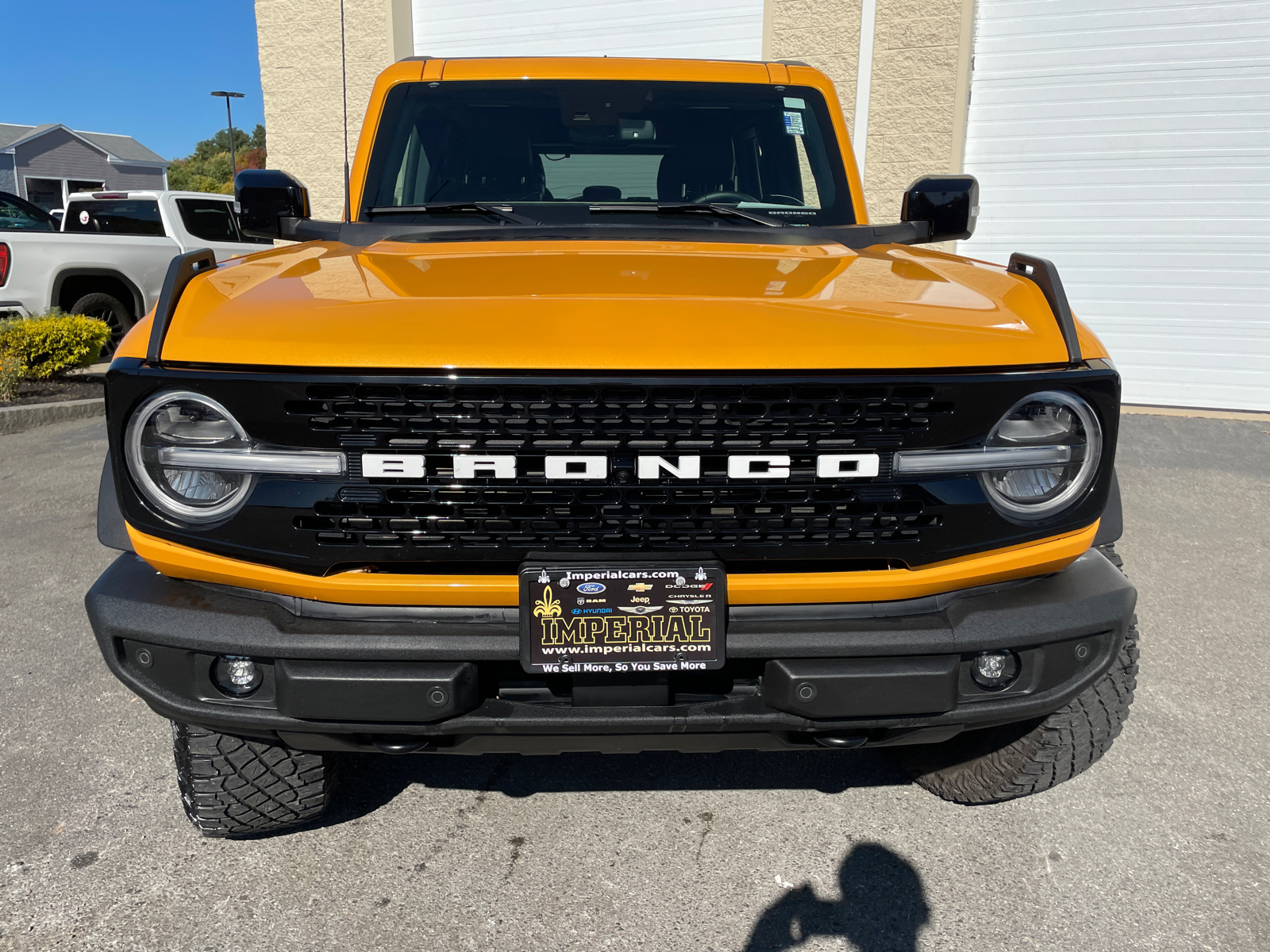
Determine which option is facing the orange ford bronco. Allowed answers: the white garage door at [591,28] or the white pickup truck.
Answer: the white garage door

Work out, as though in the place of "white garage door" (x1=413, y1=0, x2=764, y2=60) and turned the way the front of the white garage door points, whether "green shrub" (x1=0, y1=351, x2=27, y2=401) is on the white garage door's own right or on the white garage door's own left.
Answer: on the white garage door's own right

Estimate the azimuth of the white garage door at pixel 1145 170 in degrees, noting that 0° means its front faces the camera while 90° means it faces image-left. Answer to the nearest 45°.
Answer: approximately 0°

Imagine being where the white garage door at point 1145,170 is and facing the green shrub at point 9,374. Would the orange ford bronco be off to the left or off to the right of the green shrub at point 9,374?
left

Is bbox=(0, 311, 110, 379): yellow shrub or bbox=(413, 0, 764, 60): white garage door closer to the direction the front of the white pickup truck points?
the white garage door

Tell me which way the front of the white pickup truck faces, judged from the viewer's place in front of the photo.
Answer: facing away from the viewer and to the right of the viewer

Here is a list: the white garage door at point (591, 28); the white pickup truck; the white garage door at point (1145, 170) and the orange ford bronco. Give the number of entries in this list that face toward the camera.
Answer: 3

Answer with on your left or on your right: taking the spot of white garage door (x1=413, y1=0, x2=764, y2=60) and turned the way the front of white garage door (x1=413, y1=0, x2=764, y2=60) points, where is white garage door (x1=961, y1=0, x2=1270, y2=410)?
on your left

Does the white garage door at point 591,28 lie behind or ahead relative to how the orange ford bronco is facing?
behind

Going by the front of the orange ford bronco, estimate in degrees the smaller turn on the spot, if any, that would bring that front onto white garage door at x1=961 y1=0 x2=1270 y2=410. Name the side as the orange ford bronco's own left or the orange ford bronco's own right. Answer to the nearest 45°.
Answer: approximately 135° to the orange ford bronco's own left

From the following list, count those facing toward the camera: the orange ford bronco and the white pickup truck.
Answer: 1
